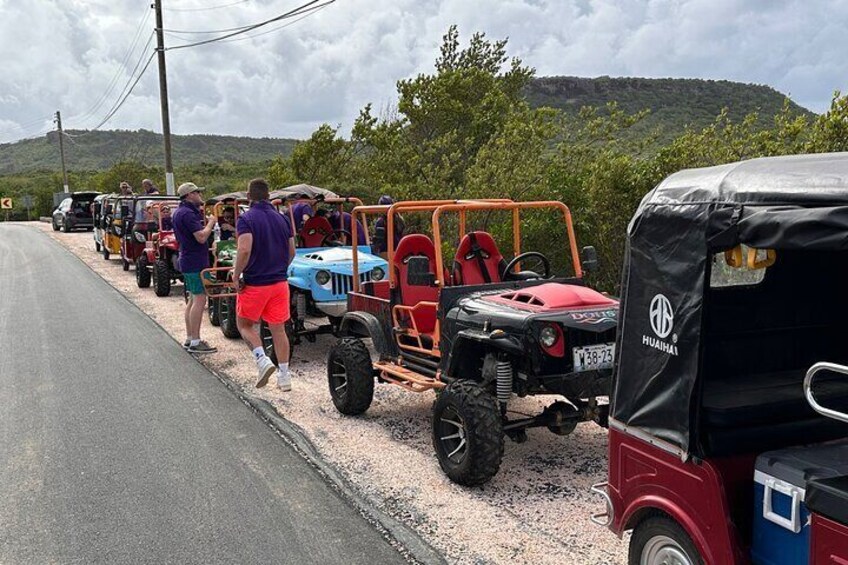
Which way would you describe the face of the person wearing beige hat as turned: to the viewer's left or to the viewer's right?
to the viewer's right

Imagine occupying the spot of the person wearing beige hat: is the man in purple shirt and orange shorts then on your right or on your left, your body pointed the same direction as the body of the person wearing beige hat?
on your right

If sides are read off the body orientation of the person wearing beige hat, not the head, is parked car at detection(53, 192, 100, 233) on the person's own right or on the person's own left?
on the person's own left

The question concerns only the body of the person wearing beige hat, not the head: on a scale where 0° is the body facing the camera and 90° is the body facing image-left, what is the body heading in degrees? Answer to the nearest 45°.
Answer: approximately 270°
